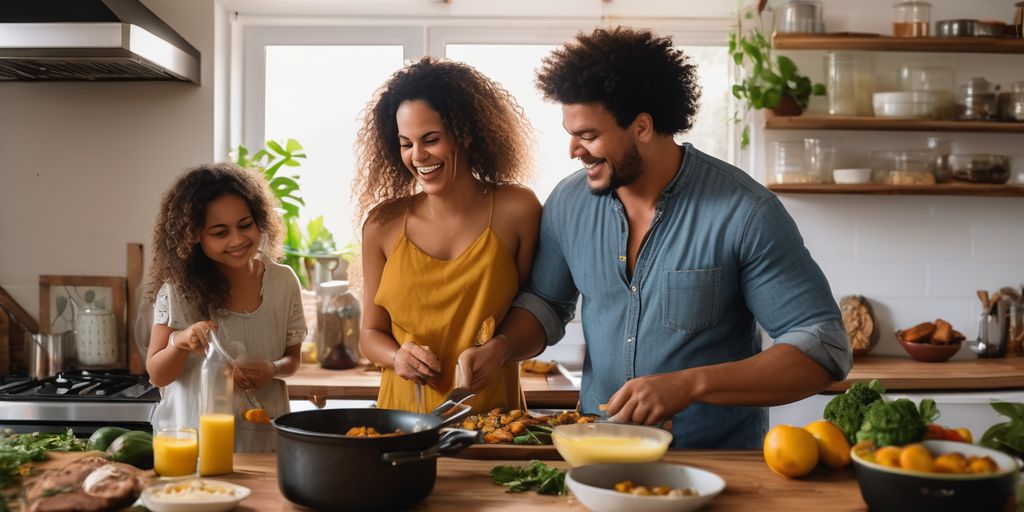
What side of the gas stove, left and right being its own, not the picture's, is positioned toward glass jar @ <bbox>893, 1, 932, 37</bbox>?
left

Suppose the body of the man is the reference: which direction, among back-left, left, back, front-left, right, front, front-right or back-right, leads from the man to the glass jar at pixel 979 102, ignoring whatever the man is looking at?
back

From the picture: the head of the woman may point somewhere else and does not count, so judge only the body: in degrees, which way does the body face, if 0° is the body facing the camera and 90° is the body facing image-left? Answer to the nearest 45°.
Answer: approximately 0°

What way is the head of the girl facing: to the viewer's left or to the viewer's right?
to the viewer's right

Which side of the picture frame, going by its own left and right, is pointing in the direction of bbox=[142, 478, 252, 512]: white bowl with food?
front

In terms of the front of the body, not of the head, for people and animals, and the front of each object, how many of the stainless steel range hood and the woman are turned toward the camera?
2

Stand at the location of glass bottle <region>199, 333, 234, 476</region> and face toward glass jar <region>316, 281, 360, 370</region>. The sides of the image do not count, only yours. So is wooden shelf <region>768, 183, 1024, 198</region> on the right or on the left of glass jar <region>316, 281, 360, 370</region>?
right

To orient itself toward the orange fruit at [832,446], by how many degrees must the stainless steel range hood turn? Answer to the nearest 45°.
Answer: approximately 45° to its left

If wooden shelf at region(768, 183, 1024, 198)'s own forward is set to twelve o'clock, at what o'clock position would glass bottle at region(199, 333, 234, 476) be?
The glass bottle is roughly at 1 o'clock from the wooden shelf.

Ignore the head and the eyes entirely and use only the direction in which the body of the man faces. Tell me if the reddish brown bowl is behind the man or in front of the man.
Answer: behind

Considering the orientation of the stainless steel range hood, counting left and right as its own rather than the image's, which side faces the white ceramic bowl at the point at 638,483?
front
